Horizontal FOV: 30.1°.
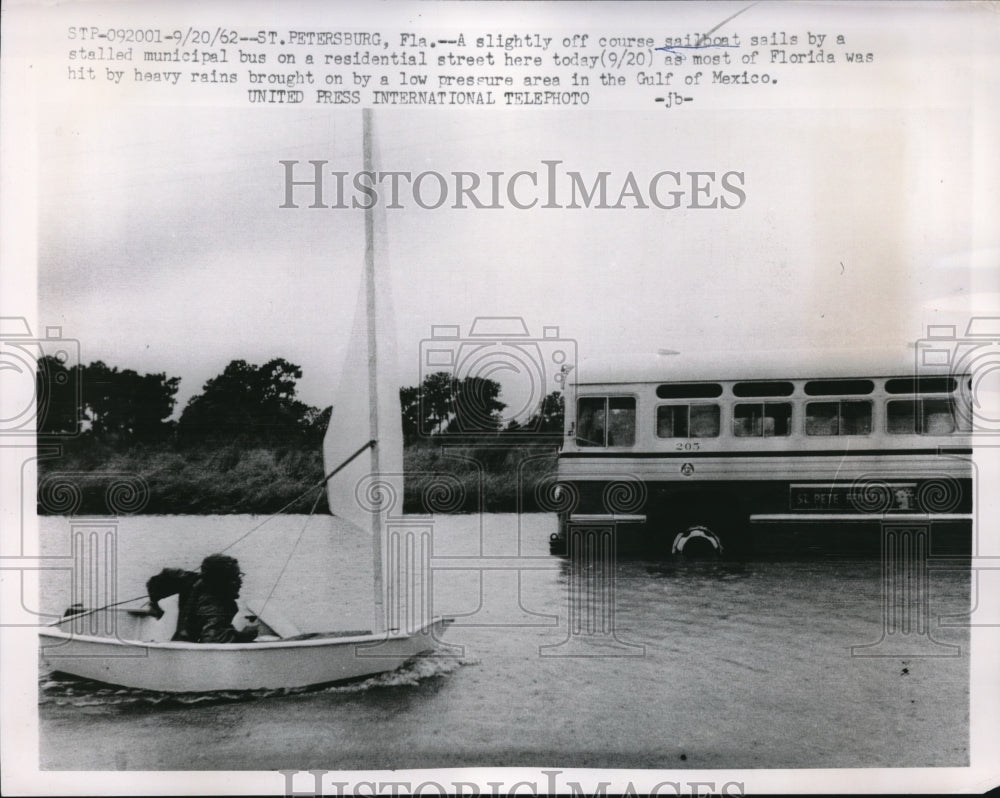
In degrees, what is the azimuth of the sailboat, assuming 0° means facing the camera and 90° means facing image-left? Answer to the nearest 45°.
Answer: approximately 270°
